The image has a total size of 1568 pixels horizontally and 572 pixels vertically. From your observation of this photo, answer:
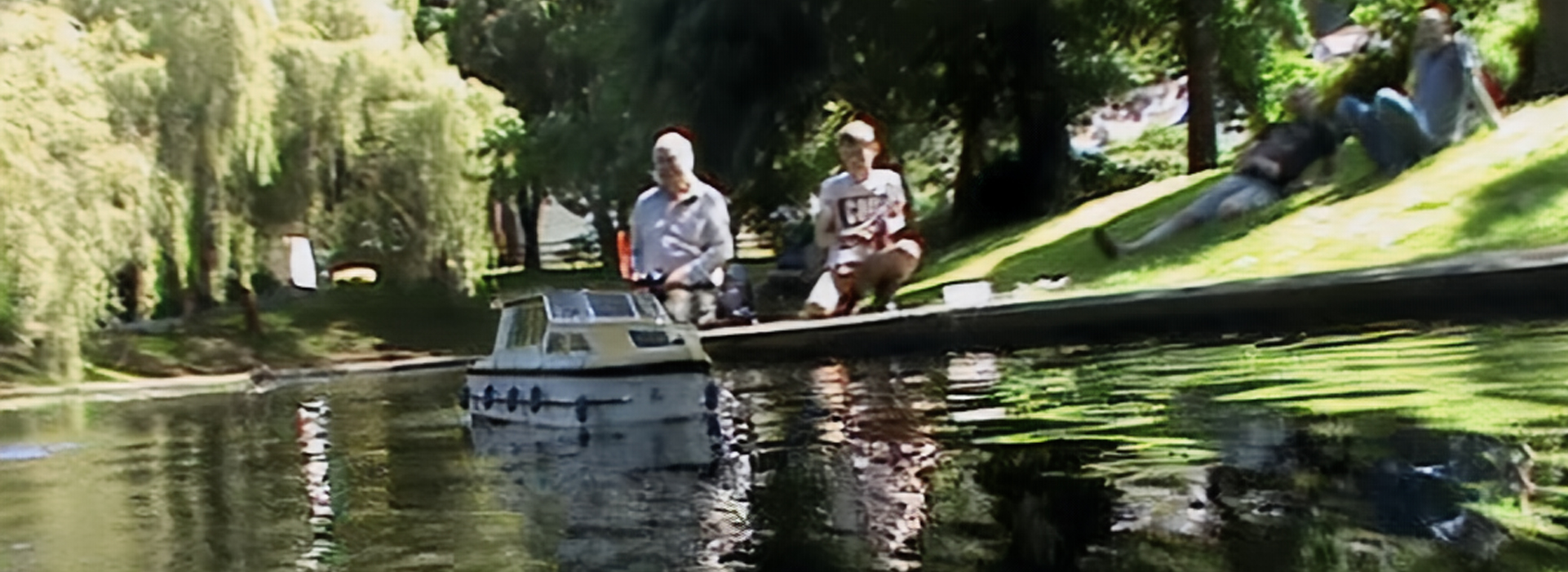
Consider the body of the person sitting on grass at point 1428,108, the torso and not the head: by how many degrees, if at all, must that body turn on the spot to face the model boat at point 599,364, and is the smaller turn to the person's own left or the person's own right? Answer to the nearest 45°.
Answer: approximately 45° to the person's own left

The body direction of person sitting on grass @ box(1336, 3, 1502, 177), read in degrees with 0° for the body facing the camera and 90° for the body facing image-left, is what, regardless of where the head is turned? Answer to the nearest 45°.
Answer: approximately 45°

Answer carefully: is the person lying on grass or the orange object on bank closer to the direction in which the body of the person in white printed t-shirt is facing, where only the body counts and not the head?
the orange object on bank

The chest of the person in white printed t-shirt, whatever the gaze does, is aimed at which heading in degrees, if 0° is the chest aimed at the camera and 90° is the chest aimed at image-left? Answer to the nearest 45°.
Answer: approximately 0°

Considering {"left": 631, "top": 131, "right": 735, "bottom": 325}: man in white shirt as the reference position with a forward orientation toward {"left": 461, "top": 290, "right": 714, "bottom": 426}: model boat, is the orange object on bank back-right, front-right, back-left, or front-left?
back-right

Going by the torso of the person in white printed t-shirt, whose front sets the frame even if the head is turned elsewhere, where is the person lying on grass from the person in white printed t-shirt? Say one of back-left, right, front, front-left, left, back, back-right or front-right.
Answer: back-left
